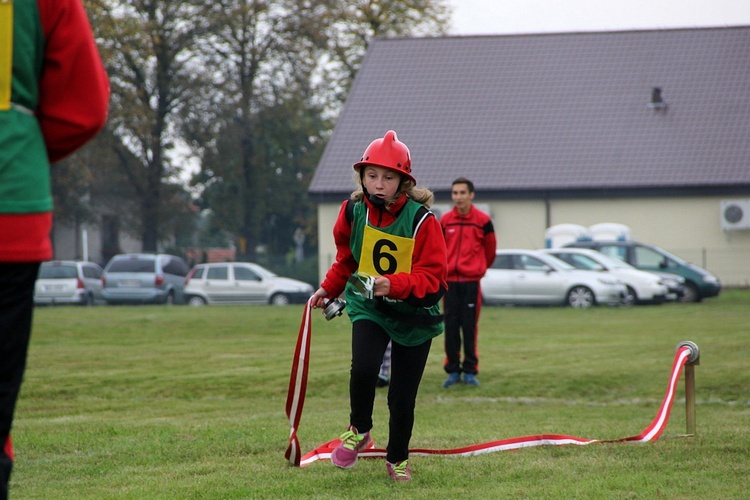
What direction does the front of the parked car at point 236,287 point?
to the viewer's right

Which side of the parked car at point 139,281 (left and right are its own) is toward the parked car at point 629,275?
right

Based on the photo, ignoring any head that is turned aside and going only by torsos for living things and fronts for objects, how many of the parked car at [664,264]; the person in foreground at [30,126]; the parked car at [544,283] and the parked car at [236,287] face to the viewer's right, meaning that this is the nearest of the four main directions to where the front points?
3

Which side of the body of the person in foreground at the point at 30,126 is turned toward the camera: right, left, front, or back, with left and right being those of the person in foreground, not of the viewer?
back

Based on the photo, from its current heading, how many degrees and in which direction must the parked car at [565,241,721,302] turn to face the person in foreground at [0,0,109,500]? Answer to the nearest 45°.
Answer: approximately 90° to its right

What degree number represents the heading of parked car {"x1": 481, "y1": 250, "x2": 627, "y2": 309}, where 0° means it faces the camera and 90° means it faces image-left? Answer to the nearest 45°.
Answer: approximately 270°

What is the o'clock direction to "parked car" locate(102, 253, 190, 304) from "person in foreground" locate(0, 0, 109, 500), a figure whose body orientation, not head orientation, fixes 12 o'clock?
The parked car is roughly at 12 o'clock from the person in foreground.

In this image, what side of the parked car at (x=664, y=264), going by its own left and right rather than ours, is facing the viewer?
right

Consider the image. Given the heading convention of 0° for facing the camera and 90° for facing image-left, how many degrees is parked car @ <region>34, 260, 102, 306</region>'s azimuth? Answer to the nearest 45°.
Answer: approximately 225°

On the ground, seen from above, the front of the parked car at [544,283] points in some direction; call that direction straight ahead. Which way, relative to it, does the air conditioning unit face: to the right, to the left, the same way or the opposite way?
to the right

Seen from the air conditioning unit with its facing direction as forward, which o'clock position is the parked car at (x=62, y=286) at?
The parked car is roughly at 2 o'clock from the air conditioning unit.

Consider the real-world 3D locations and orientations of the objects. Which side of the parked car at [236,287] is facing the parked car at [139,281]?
back
